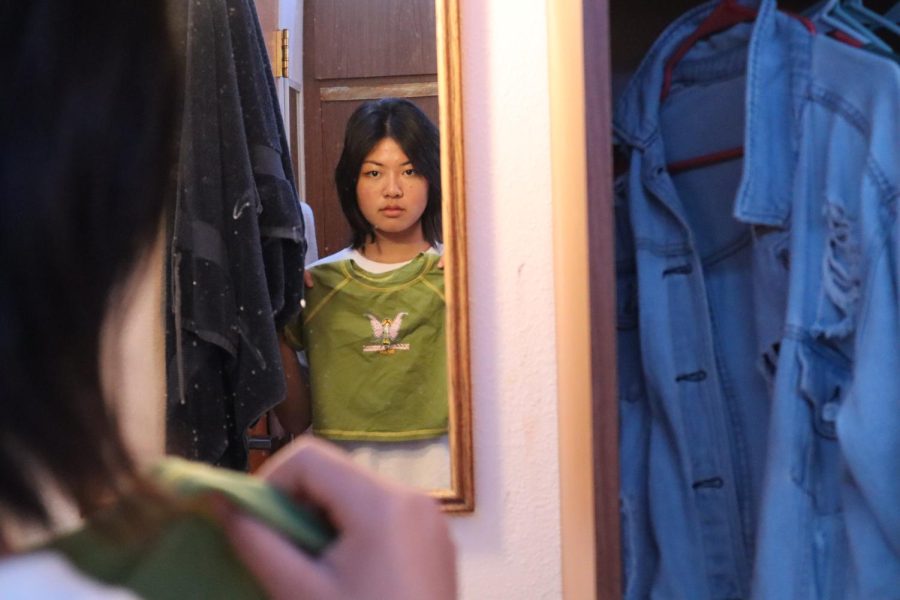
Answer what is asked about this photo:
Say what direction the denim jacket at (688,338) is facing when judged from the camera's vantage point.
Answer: facing the viewer and to the left of the viewer
